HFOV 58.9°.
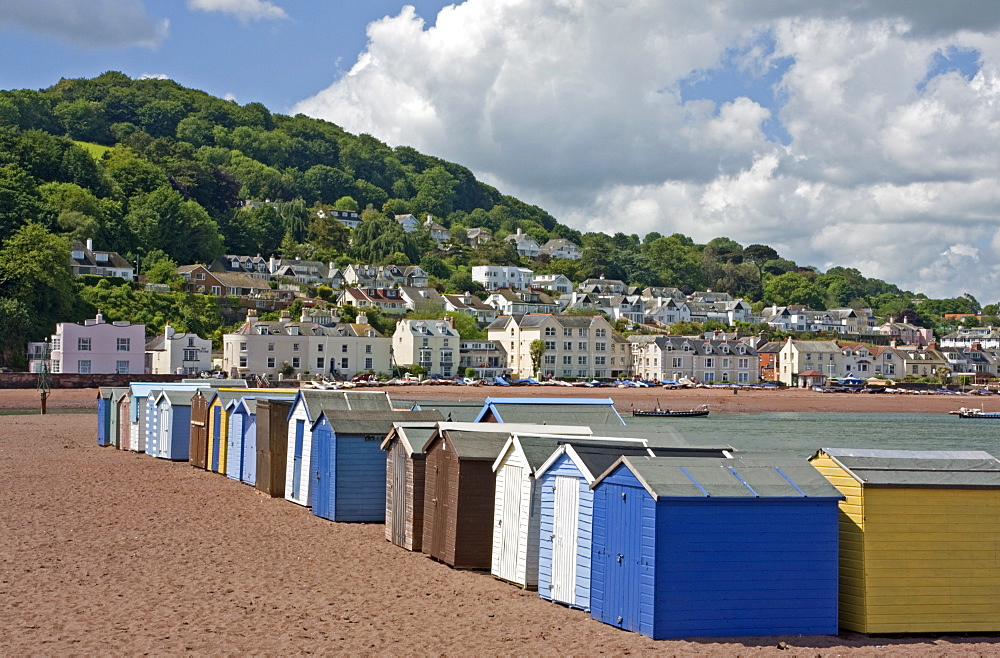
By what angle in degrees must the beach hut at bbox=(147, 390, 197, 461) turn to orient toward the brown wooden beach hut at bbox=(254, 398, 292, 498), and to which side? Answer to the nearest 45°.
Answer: approximately 45° to its left

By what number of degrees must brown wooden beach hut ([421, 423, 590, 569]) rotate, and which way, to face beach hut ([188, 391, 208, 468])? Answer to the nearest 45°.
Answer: approximately 90° to its right

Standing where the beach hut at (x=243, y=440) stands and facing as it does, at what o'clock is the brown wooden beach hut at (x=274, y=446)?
The brown wooden beach hut is roughly at 10 o'clock from the beach hut.

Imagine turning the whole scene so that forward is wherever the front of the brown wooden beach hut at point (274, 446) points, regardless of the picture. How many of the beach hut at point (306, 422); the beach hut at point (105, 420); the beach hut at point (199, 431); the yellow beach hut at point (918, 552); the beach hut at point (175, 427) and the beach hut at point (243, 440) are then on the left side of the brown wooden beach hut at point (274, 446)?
2

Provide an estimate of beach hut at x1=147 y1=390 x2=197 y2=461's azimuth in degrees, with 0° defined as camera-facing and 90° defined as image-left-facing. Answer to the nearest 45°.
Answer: approximately 45°

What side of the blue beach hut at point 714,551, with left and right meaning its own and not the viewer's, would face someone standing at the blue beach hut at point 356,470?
right

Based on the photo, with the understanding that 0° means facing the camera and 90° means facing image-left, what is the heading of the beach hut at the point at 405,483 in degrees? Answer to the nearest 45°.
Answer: approximately 45°

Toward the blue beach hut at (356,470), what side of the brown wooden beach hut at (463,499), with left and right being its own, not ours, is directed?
right

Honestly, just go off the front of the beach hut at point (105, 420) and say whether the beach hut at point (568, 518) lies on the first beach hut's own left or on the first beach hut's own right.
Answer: on the first beach hut's own left
